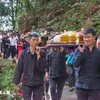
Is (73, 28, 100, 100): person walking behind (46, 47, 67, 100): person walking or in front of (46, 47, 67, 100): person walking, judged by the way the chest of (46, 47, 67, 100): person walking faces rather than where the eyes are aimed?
in front

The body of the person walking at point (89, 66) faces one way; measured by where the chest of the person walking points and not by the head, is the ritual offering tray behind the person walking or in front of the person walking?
behind

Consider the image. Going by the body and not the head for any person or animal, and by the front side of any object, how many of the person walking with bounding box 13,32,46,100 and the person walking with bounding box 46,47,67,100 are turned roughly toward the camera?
2

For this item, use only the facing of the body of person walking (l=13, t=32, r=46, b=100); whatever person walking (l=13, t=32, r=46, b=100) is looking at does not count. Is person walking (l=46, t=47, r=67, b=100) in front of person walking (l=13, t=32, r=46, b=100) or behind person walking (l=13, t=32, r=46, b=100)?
behind

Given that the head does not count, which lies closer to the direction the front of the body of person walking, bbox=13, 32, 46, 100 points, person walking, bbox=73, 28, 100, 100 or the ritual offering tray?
the person walking

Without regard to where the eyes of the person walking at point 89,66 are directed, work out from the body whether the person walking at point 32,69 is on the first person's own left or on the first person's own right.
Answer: on the first person's own right

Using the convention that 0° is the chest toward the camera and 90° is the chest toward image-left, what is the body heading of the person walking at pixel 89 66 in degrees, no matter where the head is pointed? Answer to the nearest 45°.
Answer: approximately 0°
